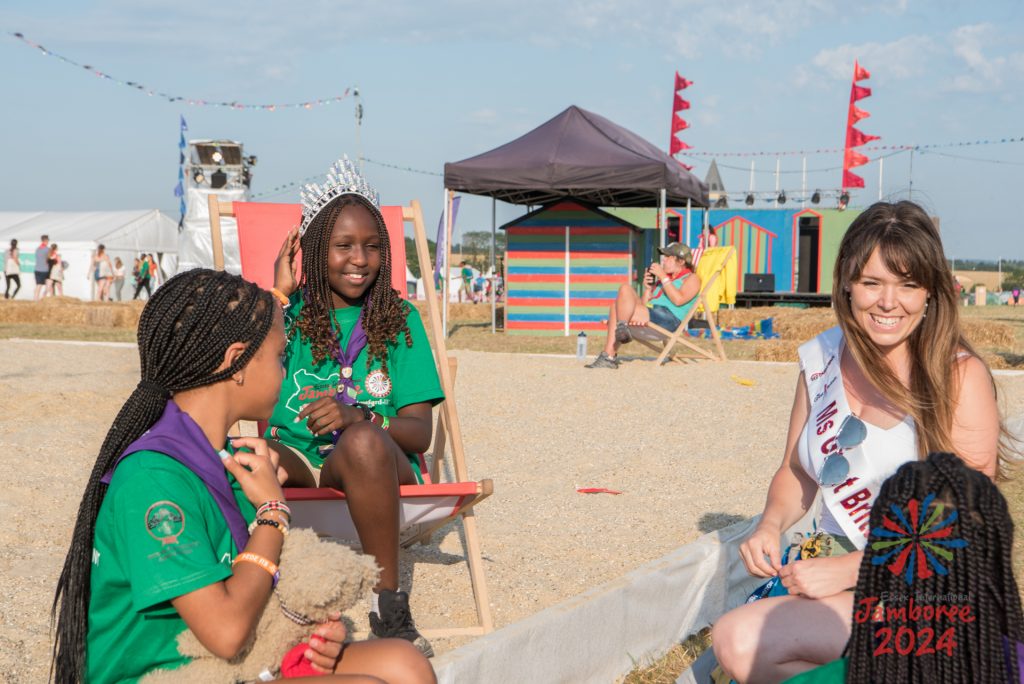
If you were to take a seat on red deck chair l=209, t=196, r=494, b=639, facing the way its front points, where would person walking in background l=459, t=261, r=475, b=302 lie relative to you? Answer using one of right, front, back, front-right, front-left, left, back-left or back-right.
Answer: back-left

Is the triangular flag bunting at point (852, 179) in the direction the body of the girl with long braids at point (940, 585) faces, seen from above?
yes

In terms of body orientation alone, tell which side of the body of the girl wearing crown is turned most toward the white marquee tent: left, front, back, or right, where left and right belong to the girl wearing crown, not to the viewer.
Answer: back

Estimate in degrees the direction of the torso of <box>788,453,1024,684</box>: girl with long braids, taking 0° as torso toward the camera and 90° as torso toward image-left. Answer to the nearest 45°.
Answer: approximately 180°

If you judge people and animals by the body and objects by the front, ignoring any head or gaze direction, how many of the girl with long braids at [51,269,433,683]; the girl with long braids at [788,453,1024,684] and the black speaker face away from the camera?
1

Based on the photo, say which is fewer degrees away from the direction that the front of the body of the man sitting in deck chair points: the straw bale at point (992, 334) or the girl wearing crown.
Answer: the girl wearing crown

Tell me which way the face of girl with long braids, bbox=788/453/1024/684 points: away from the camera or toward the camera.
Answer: away from the camera

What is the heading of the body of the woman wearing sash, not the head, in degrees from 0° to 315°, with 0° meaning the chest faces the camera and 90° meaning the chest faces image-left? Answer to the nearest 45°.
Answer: approximately 45°

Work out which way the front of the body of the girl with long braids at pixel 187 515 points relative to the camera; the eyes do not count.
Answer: to the viewer's right

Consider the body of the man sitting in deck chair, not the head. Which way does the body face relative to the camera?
to the viewer's left

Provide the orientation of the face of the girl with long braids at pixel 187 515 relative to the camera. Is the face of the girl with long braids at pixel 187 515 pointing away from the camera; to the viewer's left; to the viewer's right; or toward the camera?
to the viewer's right
